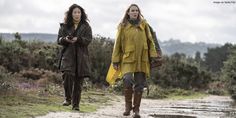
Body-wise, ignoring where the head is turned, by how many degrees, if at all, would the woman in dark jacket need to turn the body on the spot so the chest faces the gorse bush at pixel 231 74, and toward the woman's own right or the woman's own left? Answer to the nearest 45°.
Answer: approximately 135° to the woman's own left

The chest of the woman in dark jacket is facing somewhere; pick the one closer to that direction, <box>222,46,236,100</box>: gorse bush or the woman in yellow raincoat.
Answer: the woman in yellow raincoat

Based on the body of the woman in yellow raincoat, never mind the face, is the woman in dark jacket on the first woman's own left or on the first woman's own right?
on the first woman's own right

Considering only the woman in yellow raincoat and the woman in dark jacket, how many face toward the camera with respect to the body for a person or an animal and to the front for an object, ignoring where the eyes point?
2

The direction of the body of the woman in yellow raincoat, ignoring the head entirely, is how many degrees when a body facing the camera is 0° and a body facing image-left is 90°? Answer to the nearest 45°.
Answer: approximately 0°

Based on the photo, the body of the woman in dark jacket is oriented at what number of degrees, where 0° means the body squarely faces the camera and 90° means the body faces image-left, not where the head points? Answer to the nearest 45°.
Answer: approximately 0°
